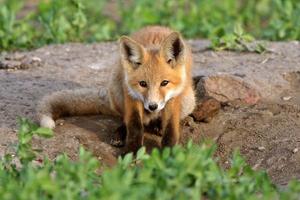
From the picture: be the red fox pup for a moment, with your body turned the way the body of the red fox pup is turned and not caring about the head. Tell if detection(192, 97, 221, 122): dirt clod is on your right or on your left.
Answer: on your left

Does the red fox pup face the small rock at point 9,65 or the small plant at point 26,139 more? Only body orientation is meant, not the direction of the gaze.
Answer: the small plant

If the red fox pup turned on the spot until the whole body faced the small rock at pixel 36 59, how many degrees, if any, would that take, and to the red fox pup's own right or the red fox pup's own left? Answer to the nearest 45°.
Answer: approximately 135° to the red fox pup's own right

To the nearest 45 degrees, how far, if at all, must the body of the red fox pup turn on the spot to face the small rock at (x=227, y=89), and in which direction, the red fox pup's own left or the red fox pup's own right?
approximately 135° to the red fox pup's own left

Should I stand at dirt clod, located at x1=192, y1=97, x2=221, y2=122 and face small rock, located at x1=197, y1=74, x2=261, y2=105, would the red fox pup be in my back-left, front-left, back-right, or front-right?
back-left

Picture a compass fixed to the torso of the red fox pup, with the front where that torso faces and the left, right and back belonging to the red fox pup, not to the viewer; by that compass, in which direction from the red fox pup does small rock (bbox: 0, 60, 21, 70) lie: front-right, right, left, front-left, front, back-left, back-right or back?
back-right

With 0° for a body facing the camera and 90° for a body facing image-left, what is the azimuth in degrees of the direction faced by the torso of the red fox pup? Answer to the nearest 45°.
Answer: approximately 0°

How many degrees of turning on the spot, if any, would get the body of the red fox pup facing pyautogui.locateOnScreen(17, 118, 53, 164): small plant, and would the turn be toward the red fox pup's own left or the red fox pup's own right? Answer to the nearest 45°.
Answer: approximately 45° to the red fox pup's own right

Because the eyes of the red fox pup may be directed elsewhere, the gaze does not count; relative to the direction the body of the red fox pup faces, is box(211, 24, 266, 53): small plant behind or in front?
behind
